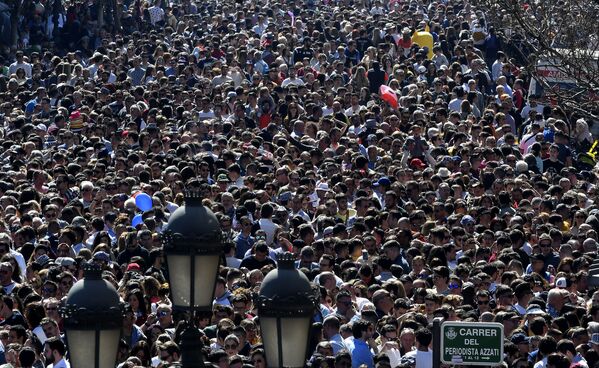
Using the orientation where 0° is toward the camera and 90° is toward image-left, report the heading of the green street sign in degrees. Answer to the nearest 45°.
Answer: approximately 0°

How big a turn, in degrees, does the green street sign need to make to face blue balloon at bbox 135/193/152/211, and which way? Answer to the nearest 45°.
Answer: approximately 135° to its right

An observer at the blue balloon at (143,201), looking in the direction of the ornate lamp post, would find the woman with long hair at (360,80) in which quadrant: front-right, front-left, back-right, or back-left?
back-left

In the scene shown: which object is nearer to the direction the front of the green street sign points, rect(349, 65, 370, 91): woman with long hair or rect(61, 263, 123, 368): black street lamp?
the black street lamp
